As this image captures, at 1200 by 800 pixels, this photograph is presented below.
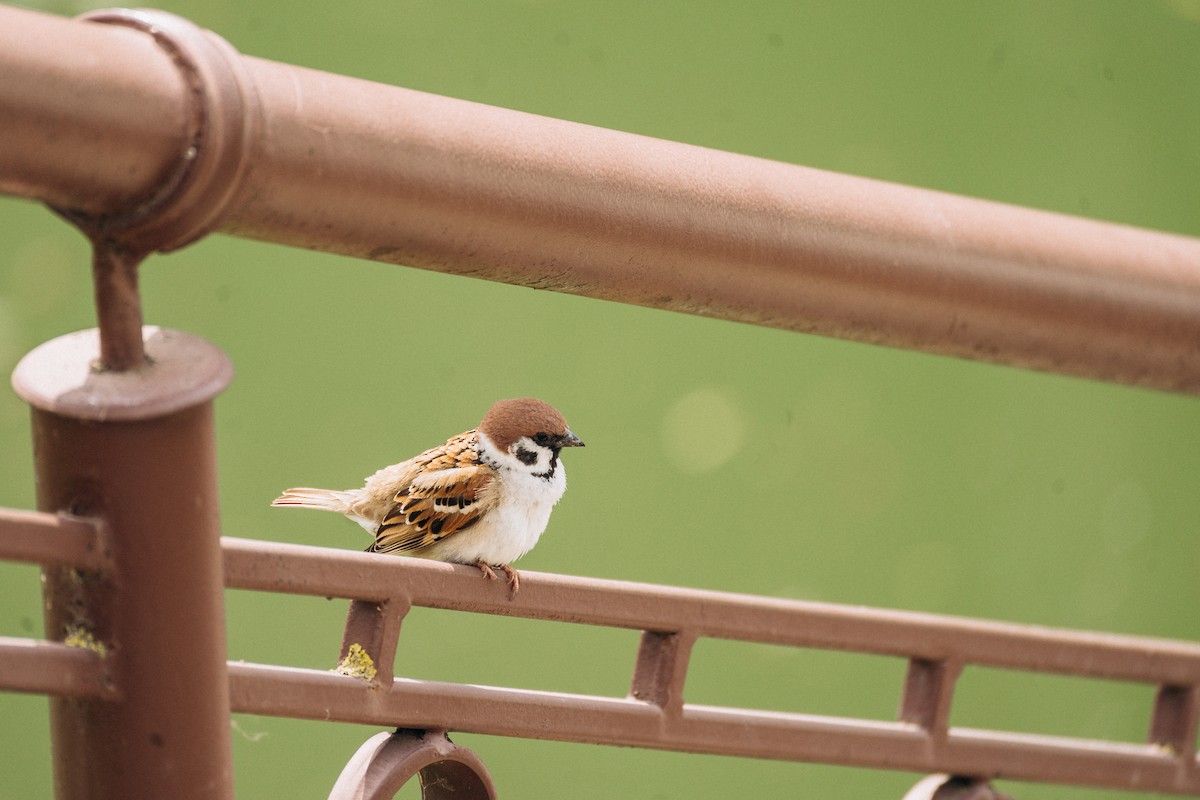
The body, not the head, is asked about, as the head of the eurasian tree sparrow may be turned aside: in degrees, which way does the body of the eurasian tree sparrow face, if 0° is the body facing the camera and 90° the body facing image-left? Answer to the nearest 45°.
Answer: approximately 270°
